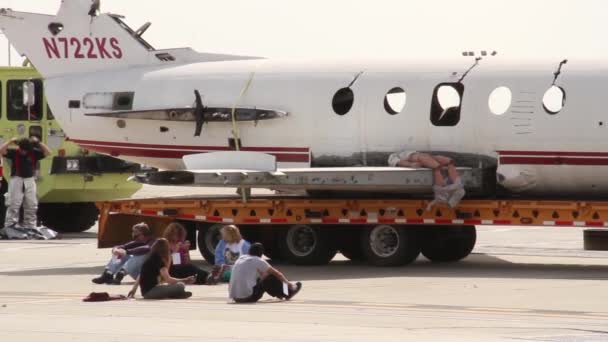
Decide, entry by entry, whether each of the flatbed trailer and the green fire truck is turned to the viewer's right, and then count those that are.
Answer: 2

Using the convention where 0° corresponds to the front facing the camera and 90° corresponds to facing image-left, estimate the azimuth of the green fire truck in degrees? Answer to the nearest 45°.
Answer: approximately 270°

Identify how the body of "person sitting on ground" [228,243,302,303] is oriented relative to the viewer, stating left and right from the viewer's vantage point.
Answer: facing away from the viewer and to the right of the viewer

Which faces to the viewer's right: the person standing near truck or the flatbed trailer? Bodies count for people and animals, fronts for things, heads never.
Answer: the flatbed trailer

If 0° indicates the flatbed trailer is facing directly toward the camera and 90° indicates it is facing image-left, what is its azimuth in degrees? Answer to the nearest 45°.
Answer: approximately 270°
